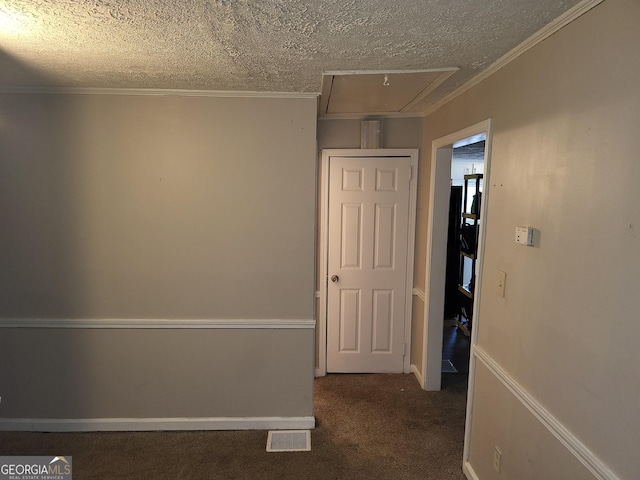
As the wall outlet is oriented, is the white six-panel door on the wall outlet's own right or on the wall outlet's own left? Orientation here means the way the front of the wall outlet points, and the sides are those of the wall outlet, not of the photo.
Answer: on the wall outlet's own right

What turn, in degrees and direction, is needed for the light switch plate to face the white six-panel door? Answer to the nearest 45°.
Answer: approximately 90° to its right

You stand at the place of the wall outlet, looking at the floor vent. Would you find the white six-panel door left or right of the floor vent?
right

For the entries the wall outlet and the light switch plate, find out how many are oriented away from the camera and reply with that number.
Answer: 0

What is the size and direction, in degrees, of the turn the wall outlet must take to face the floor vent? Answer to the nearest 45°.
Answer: approximately 45° to its right

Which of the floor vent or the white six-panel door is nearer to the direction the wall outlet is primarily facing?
the floor vent

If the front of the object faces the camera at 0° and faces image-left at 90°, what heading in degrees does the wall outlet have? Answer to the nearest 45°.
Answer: approximately 45°
